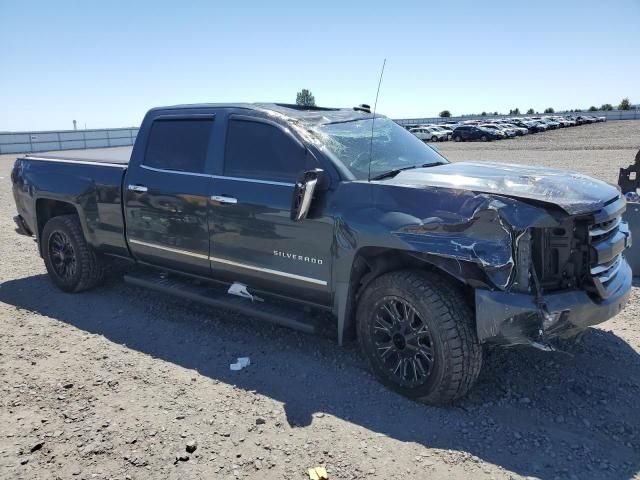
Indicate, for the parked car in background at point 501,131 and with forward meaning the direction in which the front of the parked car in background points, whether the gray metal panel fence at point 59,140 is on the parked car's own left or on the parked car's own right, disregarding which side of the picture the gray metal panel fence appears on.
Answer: on the parked car's own right

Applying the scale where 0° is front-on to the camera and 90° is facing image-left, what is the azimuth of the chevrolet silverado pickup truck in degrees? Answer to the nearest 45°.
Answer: approximately 315°

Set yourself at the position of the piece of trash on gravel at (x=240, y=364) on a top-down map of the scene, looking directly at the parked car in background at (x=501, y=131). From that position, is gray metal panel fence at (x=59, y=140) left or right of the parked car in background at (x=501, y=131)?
left

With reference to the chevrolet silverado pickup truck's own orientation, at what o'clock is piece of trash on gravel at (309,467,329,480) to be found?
The piece of trash on gravel is roughly at 2 o'clock from the chevrolet silverado pickup truck.
